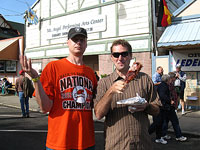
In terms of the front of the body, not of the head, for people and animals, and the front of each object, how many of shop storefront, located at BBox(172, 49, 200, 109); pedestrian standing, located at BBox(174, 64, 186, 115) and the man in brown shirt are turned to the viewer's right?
0

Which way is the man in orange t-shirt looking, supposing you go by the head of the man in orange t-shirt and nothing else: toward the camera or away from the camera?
toward the camera

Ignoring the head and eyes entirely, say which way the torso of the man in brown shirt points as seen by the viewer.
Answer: toward the camera

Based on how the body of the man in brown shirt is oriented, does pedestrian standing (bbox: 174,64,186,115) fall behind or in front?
behind

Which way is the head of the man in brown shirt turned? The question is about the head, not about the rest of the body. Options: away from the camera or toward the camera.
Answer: toward the camera

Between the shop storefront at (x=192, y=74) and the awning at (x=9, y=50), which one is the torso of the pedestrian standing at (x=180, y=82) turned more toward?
the awning

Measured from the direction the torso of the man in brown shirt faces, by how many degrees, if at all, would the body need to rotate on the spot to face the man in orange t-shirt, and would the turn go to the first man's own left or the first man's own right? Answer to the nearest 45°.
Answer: approximately 90° to the first man's own right

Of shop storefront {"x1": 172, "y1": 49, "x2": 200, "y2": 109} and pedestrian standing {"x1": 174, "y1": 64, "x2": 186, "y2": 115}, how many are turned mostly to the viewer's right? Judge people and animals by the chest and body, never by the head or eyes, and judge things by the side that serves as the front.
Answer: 0

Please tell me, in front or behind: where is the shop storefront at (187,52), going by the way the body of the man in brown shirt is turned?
behind

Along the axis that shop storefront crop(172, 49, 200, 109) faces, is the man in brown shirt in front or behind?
in front

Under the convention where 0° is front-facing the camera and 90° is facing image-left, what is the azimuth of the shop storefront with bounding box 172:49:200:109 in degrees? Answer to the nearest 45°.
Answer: approximately 45°

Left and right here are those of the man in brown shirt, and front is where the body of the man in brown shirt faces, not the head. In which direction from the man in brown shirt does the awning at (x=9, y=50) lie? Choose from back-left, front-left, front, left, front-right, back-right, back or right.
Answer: back-right
